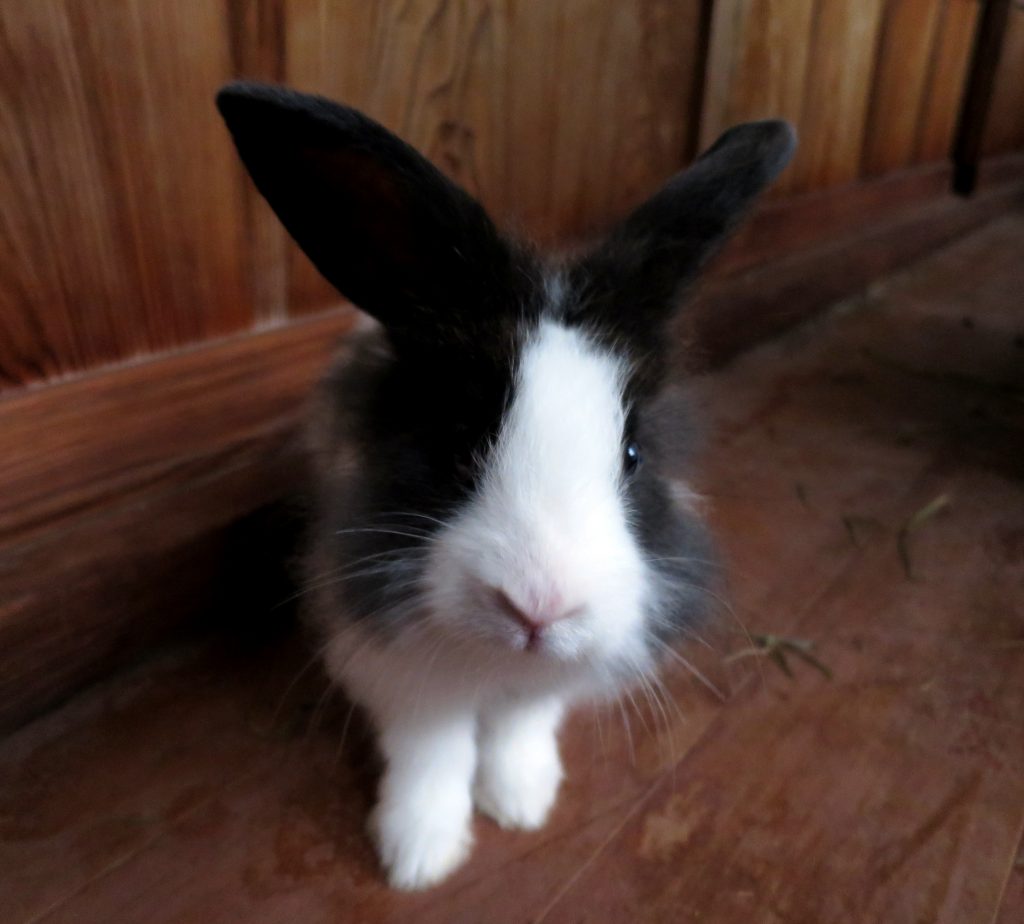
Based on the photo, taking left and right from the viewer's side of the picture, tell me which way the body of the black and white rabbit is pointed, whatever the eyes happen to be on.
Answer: facing the viewer
